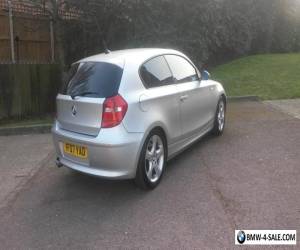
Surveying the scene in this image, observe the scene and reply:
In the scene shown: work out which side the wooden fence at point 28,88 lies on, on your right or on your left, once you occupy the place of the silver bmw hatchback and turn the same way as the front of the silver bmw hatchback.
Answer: on your left

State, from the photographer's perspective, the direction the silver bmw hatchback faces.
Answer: facing away from the viewer and to the right of the viewer

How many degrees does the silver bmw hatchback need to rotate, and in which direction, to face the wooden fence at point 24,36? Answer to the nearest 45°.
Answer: approximately 90° to its left
